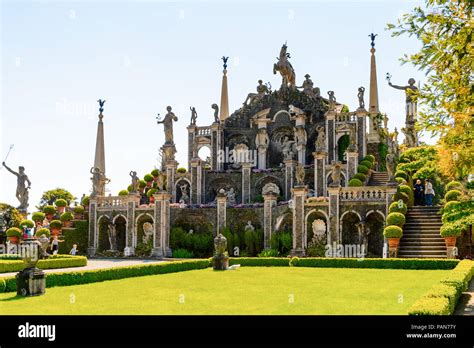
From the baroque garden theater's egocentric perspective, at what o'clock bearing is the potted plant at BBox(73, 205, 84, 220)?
The potted plant is roughly at 3 o'clock from the baroque garden theater.

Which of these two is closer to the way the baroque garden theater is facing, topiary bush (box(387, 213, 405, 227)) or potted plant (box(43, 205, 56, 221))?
the topiary bush

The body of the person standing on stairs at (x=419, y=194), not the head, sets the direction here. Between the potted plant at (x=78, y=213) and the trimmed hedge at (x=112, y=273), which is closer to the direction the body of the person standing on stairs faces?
the trimmed hedge

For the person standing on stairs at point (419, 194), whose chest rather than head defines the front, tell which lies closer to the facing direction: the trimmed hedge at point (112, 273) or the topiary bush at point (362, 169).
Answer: the trimmed hedge

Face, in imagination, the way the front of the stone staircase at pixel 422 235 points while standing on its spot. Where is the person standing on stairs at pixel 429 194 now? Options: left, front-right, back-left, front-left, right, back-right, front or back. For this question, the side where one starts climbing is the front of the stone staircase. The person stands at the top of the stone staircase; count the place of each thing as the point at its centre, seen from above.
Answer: back

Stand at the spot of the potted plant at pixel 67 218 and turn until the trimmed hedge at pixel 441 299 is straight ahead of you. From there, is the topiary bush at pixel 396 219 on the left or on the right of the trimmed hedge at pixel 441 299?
left

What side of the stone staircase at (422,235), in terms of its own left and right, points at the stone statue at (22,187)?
right

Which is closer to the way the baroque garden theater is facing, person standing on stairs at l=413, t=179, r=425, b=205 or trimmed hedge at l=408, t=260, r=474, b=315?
the trimmed hedge
